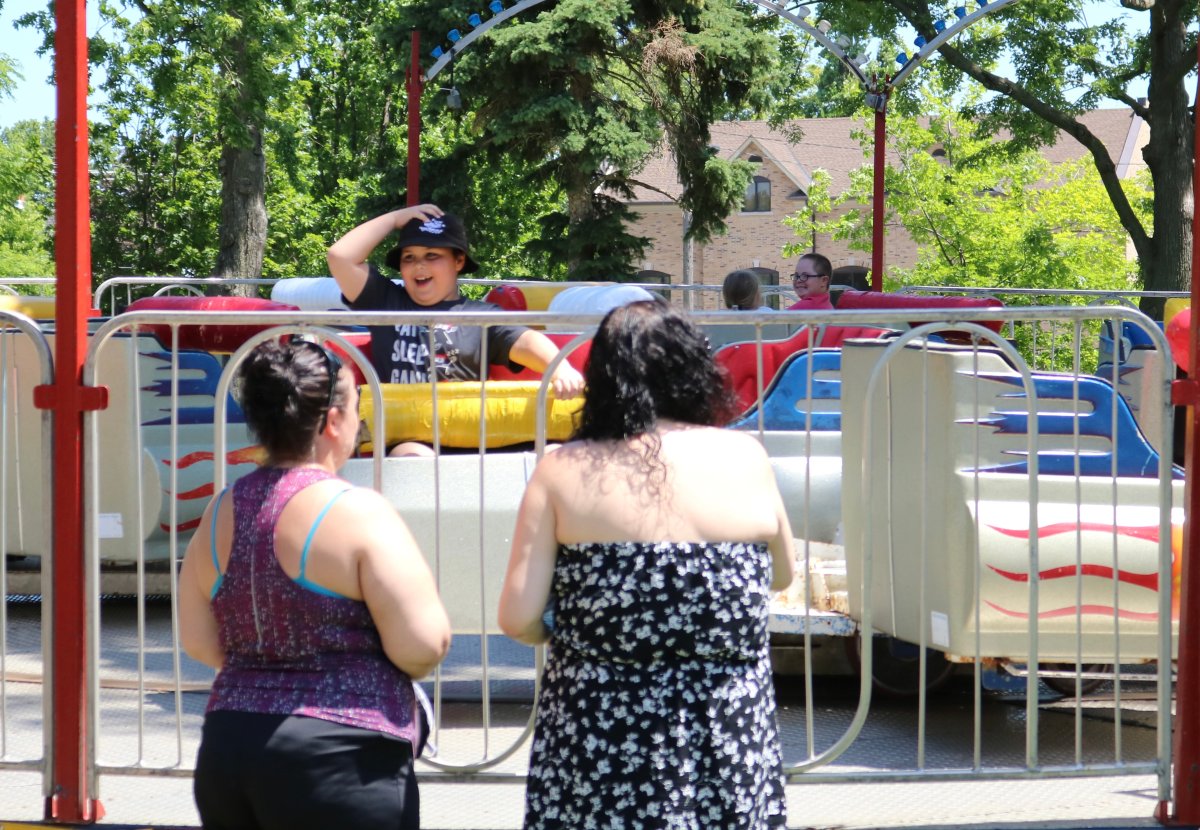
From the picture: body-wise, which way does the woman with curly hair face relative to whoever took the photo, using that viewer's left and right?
facing away from the viewer

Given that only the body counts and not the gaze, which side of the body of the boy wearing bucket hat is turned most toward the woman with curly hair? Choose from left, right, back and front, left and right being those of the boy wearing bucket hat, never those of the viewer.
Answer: front

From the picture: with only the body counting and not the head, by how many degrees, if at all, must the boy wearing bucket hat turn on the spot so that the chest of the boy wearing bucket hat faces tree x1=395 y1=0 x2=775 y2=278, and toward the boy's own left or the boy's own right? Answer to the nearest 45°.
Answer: approximately 180°

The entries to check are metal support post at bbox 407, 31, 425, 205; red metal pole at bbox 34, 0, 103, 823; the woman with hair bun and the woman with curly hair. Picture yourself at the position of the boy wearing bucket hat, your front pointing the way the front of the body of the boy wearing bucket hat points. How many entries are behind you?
1

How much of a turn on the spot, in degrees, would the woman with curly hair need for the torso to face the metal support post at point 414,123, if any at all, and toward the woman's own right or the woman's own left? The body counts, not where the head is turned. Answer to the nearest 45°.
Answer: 0° — they already face it

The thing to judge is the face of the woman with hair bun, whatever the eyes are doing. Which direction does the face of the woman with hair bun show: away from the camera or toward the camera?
away from the camera

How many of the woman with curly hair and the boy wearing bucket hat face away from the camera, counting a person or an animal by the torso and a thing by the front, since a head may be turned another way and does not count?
1

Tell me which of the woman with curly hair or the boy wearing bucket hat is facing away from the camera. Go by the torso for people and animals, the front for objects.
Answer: the woman with curly hair

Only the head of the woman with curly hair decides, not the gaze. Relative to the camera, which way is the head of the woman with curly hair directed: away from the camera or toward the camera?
away from the camera

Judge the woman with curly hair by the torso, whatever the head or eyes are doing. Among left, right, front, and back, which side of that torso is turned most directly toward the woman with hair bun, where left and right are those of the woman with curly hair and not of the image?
left

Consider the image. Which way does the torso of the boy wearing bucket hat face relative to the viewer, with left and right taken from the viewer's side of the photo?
facing the viewer

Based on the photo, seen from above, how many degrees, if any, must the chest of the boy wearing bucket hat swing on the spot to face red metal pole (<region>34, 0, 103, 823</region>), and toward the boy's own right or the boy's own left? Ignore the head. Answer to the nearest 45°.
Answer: approximately 45° to the boy's own right

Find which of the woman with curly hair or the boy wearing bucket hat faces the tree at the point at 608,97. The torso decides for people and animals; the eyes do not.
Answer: the woman with curly hair

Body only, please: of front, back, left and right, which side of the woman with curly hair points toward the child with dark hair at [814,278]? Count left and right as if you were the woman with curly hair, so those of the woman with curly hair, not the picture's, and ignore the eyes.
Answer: front

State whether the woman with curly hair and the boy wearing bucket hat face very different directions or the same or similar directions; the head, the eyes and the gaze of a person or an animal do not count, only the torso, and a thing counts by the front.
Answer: very different directions

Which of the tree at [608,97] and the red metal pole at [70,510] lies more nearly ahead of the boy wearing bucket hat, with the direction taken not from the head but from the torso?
the red metal pole

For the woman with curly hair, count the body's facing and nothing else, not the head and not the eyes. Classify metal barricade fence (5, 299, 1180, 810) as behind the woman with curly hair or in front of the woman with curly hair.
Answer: in front
